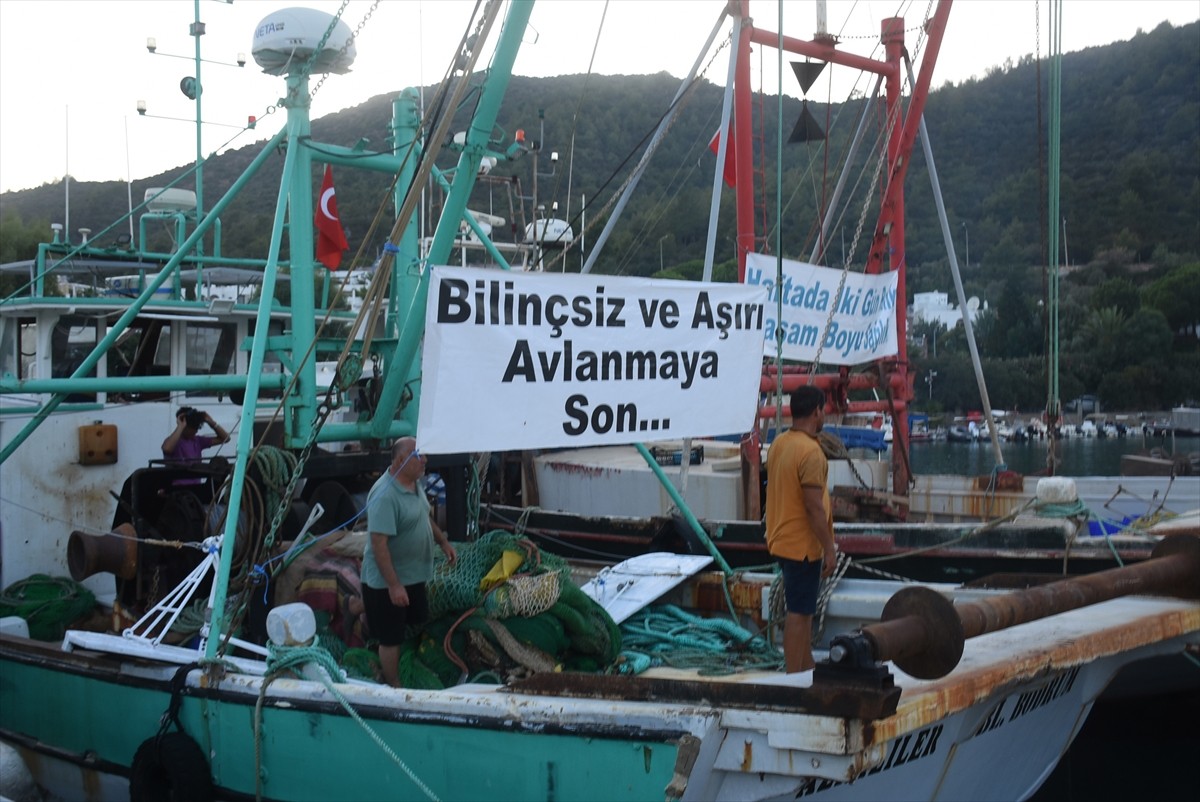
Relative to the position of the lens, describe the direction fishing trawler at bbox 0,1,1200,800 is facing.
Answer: facing away from the viewer and to the left of the viewer

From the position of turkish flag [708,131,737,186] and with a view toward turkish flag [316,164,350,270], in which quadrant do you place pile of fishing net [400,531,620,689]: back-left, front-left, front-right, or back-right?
front-left

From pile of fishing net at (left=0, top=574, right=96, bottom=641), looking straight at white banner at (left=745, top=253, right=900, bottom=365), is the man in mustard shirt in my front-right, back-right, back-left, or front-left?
front-right

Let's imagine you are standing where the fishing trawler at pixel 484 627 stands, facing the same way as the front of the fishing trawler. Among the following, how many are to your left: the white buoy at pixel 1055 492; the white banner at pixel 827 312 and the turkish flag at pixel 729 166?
0

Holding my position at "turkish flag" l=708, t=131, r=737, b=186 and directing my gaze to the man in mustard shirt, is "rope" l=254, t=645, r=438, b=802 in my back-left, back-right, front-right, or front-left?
front-right
